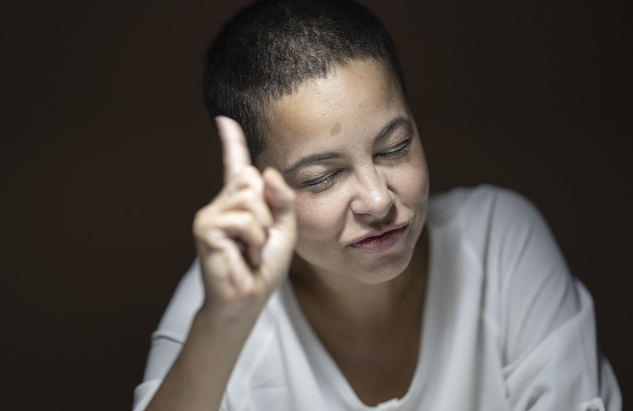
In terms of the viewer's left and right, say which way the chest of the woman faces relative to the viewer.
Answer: facing the viewer
